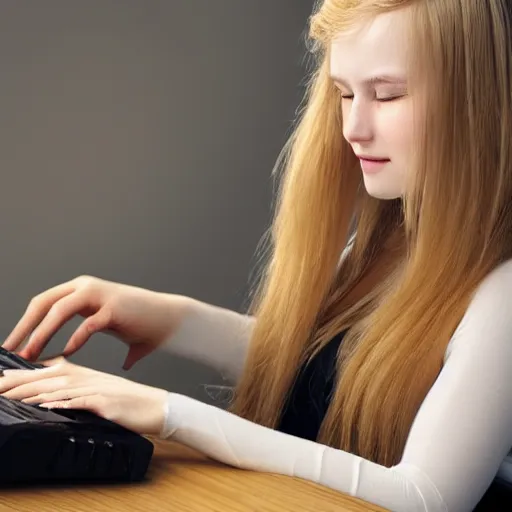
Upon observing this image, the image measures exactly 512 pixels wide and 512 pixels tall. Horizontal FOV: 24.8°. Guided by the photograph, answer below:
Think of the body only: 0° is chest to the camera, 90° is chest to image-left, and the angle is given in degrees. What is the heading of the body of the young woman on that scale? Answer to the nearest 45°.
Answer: approximately 45°
